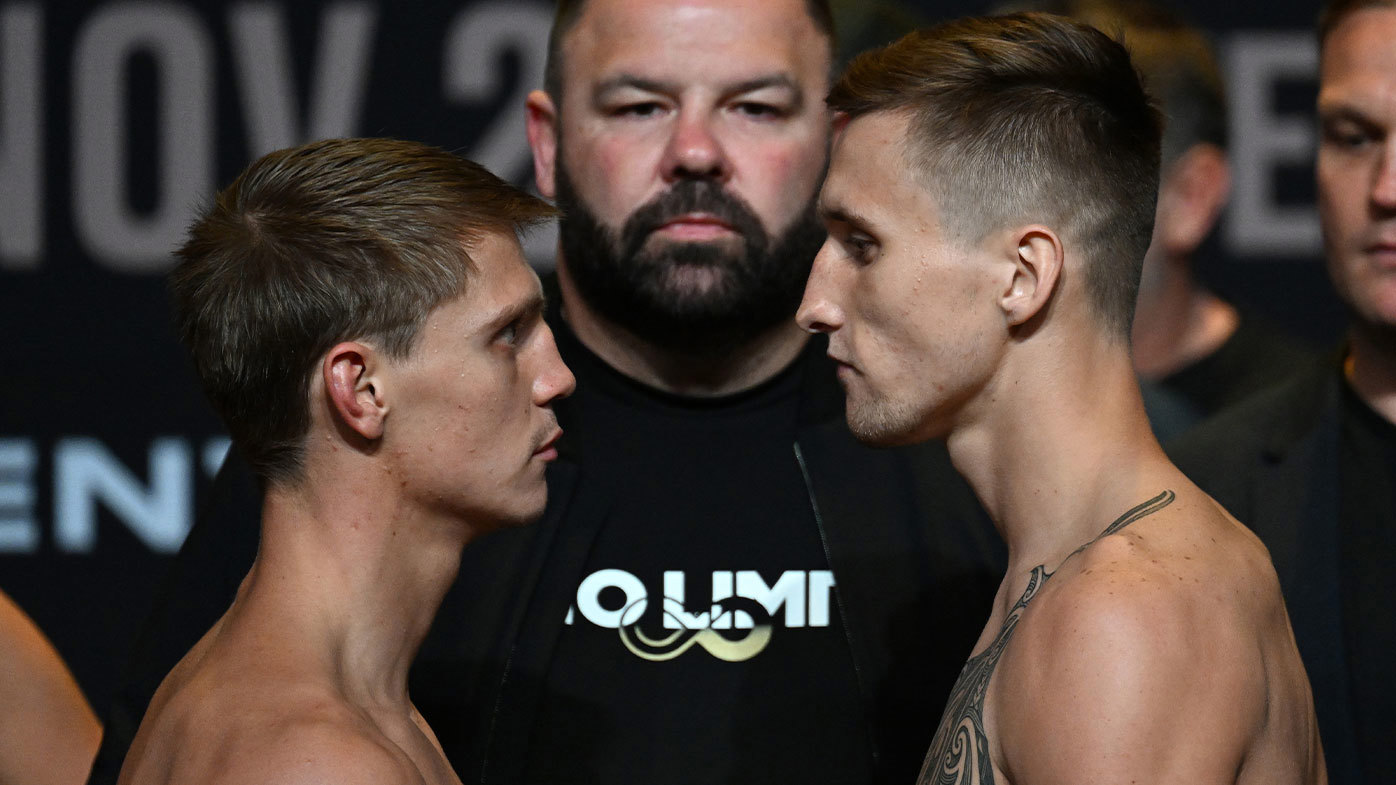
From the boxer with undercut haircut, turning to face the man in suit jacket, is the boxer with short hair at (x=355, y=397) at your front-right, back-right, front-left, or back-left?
back-left

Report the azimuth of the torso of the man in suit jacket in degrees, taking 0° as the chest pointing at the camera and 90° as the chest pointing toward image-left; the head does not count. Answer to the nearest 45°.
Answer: approximately 0°

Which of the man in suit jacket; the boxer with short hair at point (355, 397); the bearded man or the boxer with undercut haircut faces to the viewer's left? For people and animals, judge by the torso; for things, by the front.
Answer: the boxer with undercut haircut

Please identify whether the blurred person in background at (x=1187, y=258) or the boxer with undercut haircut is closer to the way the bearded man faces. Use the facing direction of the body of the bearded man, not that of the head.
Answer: the boxer with undercut haircut

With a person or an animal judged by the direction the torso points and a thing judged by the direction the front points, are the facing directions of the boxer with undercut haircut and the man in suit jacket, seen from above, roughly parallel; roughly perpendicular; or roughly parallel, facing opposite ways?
roughly perpendicular

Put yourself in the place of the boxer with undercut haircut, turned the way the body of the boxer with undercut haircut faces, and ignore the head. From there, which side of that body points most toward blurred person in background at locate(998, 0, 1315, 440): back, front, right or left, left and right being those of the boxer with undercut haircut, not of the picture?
right

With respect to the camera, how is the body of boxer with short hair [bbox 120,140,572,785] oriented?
to the viewer's right

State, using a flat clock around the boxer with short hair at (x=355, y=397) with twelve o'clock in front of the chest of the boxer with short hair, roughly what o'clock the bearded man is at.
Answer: The bearded man is roughly at 11 o'clock from the boxer with short hair.

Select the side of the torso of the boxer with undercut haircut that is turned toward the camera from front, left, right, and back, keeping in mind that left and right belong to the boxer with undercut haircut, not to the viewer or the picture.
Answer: left

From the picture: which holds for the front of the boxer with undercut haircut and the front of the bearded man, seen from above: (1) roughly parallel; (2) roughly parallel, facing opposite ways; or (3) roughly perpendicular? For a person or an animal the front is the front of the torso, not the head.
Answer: roughly perpendicular
